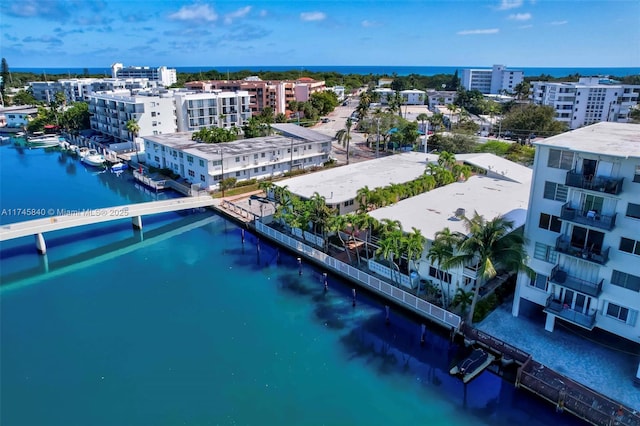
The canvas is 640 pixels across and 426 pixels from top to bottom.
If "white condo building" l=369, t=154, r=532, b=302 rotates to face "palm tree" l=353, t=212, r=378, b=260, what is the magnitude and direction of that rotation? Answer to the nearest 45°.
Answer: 0° — it already faces it

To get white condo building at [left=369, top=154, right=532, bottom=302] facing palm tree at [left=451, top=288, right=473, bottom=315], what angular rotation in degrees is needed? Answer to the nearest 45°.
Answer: approximately 45° to its left

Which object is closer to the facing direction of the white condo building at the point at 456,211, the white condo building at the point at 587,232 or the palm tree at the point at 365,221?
the palm tree

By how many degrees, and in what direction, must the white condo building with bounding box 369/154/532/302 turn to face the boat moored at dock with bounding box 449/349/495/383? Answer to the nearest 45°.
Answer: approximately 45° to its left

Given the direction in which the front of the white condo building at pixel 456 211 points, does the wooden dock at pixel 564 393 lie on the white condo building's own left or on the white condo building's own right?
on the white condo building's own left

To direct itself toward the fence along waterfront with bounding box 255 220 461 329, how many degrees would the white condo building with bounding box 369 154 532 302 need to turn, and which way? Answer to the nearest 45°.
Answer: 0° — it already faces it

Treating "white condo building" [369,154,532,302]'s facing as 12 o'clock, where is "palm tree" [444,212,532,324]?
The palm tree is roughly at 10 o'clock from the white condo building.

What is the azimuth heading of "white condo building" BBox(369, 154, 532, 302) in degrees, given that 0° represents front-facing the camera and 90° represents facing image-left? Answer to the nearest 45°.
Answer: approximately 45°

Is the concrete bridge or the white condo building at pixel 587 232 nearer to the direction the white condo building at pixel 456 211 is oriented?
the concrete bridge

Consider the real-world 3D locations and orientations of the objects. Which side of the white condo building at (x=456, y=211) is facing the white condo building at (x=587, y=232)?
left
